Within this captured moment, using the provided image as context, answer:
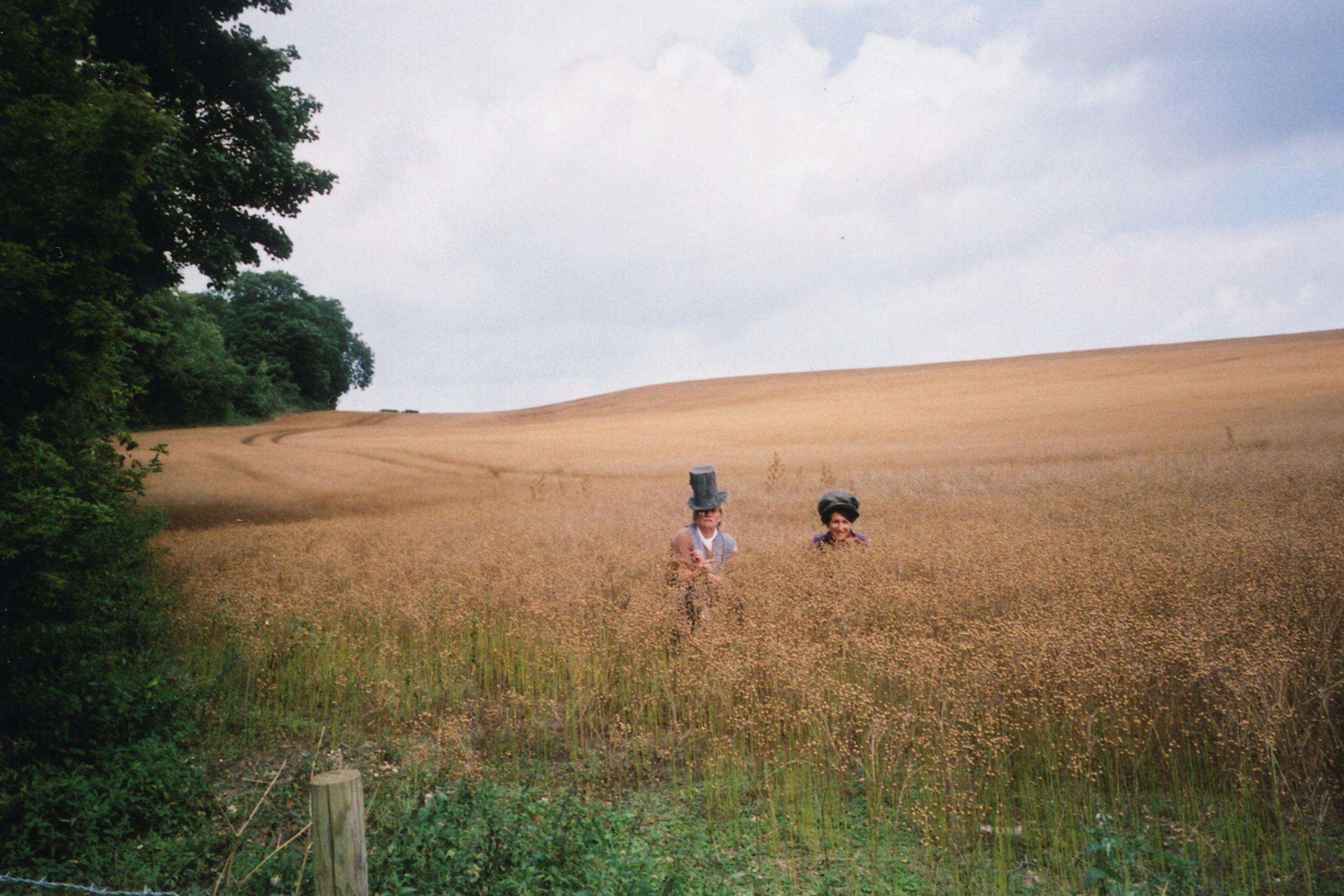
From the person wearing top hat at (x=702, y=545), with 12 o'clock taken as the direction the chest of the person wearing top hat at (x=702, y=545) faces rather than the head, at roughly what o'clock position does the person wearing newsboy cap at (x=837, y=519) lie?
the person wearing newsboy cap at (x=837, y=519) is roughly at 8 o'clock from the person wearing top hat at (x=702, y=545).

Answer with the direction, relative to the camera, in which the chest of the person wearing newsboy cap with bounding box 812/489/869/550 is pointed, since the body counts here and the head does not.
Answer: toward the camera

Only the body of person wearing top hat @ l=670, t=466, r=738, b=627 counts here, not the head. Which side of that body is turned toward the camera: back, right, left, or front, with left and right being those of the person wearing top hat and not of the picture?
front

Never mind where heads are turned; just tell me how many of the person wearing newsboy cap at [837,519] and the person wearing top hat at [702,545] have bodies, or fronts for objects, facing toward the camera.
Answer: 2

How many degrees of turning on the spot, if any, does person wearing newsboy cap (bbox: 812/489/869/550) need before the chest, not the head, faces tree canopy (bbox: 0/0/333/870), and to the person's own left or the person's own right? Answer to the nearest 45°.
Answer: approximately 45° to the person's own right

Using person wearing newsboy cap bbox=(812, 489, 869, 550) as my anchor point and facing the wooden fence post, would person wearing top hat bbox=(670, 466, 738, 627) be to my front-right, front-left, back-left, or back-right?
front-right

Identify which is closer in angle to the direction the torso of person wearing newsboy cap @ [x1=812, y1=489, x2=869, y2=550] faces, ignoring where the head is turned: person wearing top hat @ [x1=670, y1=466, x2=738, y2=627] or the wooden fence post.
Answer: the wooden fence post

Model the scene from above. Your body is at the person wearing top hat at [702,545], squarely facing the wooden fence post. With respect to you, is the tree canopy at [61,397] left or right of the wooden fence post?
right

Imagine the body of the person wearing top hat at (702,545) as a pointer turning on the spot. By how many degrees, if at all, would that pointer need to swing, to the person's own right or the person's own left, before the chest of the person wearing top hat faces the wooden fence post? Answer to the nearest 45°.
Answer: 0° — they already face it

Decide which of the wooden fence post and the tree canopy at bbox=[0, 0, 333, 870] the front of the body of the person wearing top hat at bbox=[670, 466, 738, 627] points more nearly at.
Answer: the wooden fence post

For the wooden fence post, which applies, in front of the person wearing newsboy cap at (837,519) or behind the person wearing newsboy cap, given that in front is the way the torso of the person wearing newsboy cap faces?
in front
